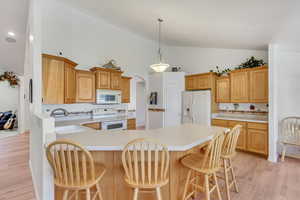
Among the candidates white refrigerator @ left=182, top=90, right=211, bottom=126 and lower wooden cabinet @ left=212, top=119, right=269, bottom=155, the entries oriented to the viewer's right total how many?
0

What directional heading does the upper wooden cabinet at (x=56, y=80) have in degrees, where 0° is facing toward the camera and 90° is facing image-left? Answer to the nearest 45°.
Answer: approximately 315°

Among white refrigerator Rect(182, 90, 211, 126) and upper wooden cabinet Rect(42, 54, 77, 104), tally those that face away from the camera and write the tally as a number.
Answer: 0

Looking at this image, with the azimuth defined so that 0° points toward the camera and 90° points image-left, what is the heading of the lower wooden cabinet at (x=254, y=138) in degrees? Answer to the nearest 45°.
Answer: approximately 45°

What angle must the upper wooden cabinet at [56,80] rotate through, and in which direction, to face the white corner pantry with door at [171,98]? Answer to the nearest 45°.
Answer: approximately 45° to its left

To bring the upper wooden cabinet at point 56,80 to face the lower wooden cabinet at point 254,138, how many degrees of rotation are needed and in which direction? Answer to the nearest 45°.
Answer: approximately 45° to its left

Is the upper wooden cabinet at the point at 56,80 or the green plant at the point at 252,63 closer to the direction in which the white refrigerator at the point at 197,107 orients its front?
the upper wooden cabinet
